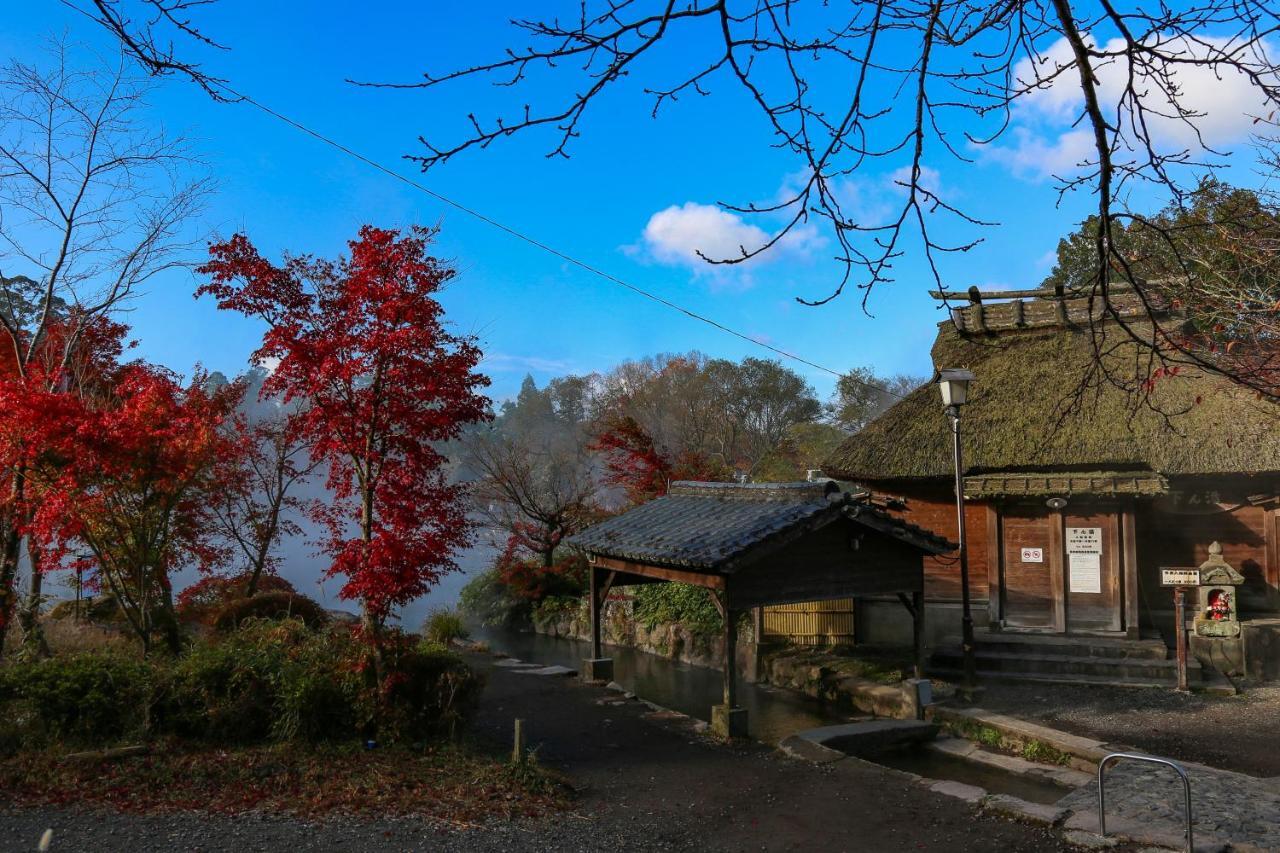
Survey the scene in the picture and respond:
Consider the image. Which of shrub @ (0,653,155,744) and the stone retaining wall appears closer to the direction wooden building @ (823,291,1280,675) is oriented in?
the shrub

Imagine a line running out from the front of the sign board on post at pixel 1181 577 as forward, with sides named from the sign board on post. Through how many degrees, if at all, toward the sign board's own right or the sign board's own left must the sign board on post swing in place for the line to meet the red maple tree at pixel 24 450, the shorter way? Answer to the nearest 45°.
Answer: approximately 45° to the sign board's own right

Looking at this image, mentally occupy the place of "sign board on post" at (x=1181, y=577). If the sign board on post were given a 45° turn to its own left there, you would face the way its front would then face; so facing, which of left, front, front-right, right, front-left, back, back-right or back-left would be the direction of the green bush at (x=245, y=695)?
right

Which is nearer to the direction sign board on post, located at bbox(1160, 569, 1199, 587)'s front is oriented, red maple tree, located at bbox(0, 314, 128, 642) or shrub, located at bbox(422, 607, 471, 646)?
the red maple tree

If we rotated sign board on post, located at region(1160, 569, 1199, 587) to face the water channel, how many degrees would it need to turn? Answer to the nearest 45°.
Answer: approximately 90° to its right

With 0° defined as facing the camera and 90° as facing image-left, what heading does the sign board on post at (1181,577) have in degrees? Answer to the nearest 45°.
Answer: approximately 0°

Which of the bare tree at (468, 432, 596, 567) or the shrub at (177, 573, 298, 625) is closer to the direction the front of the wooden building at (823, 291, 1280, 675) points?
the shrub

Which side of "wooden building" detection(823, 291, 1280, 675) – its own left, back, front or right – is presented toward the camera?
front
